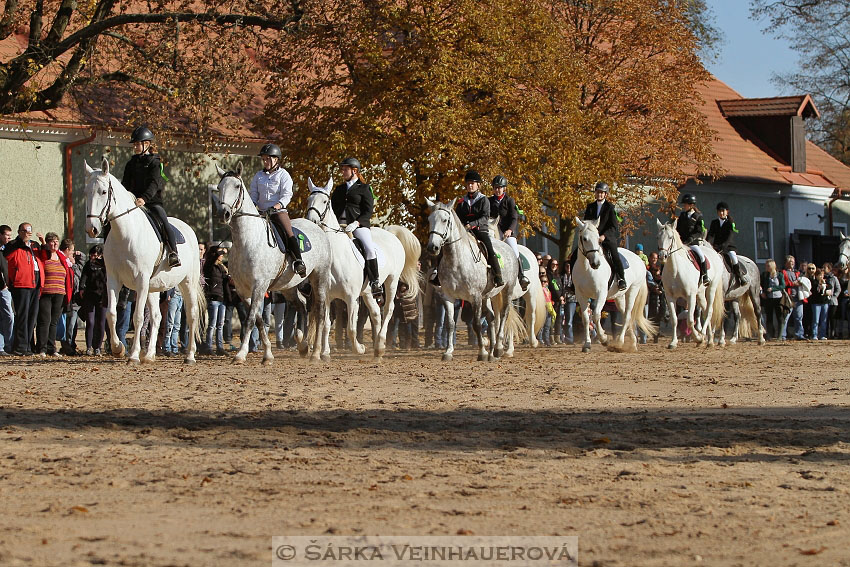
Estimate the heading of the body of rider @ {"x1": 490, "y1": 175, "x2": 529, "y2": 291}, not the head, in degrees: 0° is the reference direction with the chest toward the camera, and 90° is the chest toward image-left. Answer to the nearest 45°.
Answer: approximately 45°

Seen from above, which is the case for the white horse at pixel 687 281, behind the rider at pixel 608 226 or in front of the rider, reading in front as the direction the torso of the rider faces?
behind
